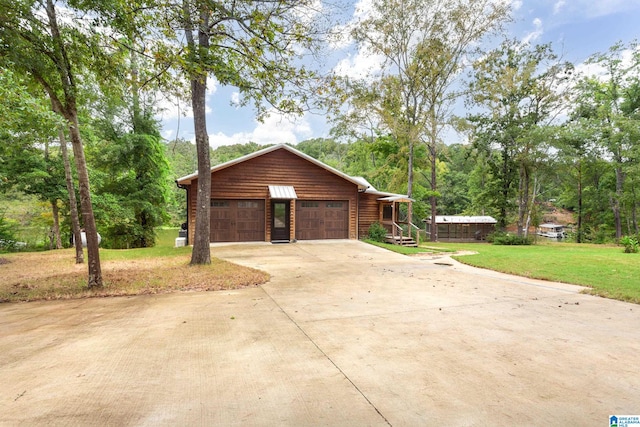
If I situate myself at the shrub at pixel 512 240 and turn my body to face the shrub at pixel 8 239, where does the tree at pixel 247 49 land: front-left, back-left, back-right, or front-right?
front-left

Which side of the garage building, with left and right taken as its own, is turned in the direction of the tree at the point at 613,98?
left

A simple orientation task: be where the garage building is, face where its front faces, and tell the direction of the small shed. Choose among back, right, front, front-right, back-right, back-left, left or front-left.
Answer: back-left

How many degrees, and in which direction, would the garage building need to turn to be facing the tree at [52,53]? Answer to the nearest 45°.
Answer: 0° — it already faces it

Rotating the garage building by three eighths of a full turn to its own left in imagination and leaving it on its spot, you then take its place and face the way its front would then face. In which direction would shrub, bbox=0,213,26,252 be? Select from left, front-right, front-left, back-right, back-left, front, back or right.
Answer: back-left

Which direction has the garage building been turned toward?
toward the camera

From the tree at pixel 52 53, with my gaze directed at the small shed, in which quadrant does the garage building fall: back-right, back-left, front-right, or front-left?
front-left

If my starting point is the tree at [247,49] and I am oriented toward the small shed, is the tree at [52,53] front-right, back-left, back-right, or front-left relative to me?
back-left

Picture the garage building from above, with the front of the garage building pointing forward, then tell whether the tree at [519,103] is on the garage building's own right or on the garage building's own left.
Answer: on the garage building's own left

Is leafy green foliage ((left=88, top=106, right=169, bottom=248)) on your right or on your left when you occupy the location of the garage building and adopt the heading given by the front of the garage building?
on your right

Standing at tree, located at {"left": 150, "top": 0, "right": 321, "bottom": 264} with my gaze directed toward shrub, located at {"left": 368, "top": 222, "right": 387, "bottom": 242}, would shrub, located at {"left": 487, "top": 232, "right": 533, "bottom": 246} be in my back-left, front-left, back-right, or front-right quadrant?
front-right

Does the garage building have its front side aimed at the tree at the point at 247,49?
yes

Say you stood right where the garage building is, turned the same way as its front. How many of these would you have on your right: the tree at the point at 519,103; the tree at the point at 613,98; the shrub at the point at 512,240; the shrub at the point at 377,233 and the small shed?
0
